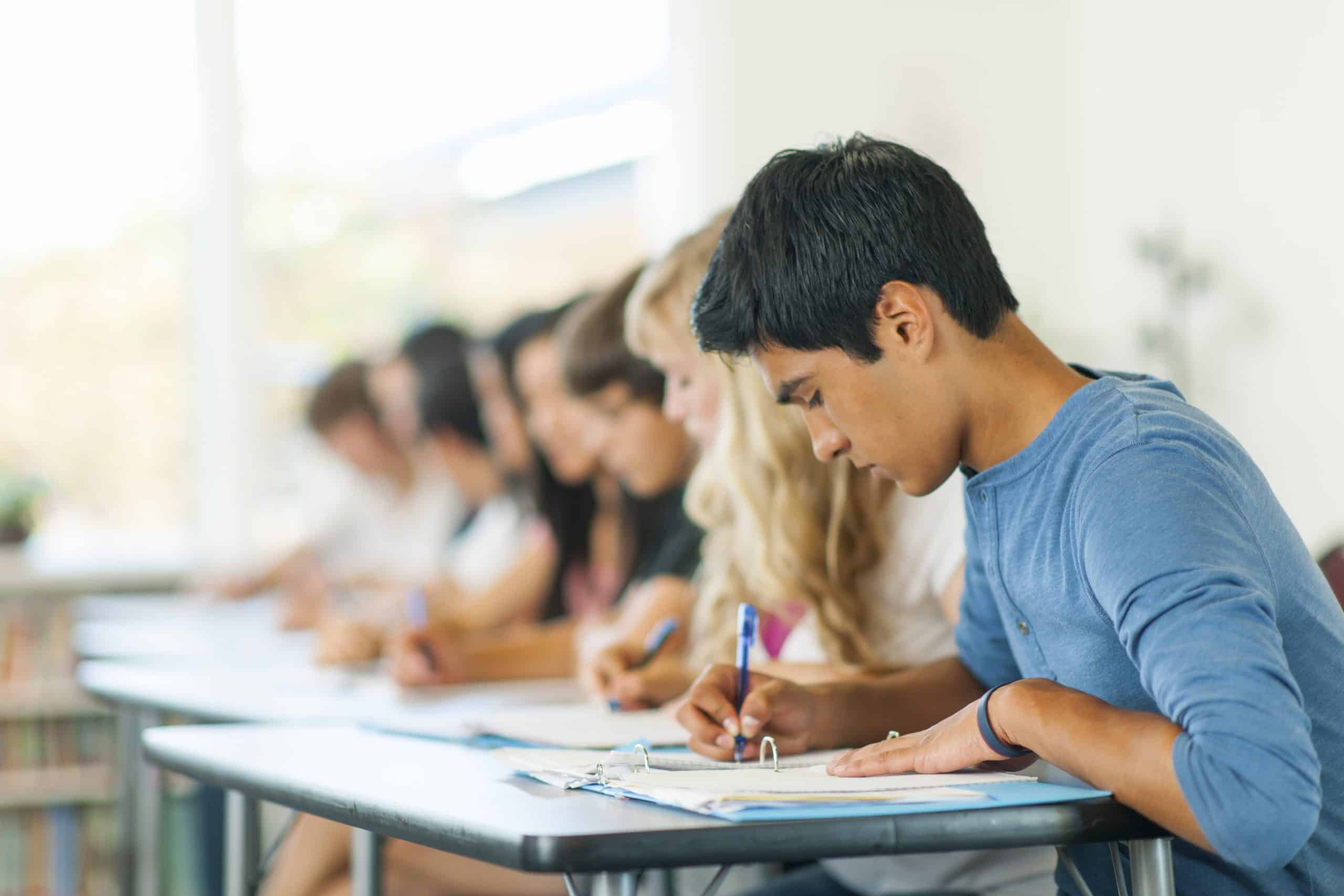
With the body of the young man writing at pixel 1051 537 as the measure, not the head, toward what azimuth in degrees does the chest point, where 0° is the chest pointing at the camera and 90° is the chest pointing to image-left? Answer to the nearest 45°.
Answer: approximately 90°

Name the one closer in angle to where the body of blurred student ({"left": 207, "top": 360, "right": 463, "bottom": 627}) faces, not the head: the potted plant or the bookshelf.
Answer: the bookshelf

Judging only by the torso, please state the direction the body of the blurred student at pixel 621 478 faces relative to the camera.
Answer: to the viewer's left

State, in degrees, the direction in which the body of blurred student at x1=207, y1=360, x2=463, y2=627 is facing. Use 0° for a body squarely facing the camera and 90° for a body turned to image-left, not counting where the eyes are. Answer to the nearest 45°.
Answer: approximately 45°

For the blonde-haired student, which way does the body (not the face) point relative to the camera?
to the viewer's left

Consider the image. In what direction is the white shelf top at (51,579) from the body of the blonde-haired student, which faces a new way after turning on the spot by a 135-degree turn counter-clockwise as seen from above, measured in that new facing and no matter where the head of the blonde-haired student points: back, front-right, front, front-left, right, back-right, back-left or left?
back

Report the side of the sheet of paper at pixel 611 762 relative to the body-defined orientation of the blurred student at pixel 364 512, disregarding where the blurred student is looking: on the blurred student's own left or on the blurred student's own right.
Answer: on the blurred student's own left

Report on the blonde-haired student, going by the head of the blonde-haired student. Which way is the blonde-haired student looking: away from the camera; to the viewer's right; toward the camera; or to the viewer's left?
to the viewer's left

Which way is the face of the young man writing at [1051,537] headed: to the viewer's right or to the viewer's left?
to the viewer's left

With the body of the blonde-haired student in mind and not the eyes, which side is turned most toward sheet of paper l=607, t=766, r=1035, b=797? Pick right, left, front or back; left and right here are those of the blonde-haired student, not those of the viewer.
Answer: left
